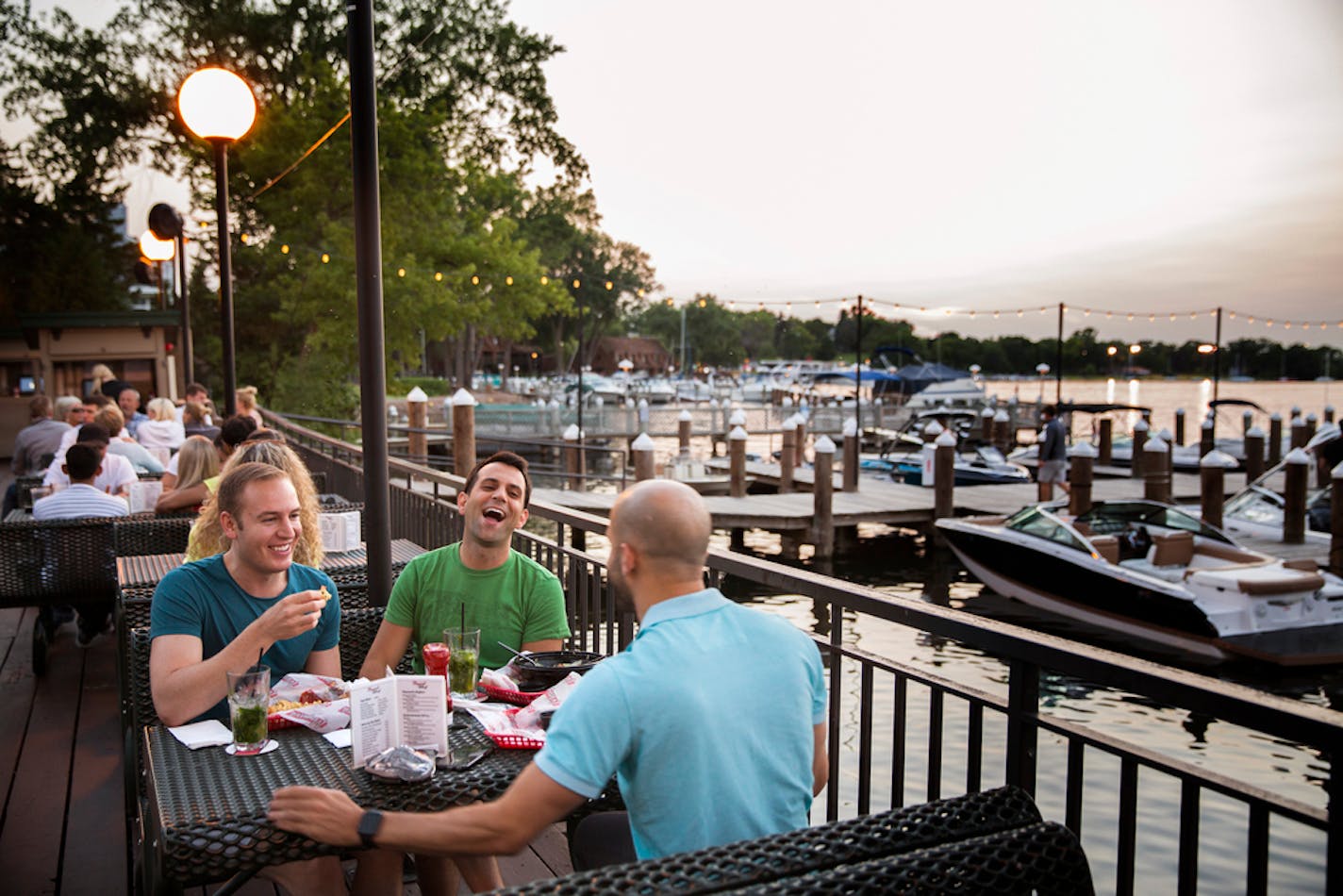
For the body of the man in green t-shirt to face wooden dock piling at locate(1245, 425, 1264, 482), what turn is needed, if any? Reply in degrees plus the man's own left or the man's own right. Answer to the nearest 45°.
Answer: approximately 135° to the man's own left

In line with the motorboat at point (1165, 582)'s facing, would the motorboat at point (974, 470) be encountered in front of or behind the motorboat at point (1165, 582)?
in front

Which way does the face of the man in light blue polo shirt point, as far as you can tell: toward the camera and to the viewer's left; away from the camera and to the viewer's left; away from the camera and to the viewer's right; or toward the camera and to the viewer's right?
away from the camera and to the viewer's left

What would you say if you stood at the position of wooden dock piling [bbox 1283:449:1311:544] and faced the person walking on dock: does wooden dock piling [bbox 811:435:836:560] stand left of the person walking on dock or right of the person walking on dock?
left

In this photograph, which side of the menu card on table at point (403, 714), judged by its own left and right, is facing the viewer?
front

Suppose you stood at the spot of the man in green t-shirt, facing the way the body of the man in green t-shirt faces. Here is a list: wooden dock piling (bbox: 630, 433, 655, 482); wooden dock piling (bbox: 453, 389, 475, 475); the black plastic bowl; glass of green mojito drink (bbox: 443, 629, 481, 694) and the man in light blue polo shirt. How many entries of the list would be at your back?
2

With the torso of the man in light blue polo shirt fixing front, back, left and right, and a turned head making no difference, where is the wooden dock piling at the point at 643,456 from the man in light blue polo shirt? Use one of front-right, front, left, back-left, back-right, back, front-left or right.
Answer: front-right

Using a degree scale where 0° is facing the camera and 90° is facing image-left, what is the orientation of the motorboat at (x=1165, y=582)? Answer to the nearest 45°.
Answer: approximately 135°

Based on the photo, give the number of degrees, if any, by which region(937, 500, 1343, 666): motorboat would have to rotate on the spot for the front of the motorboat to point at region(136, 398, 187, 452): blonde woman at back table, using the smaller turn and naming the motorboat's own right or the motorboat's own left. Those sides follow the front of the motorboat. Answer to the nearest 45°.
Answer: approximately 90° to the motorboat's own left

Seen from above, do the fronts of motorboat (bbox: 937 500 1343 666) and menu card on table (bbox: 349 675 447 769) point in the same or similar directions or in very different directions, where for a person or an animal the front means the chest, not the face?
very different directions

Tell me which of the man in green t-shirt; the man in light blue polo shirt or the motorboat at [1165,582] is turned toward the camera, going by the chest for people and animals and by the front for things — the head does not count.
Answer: the man in green t-shirt

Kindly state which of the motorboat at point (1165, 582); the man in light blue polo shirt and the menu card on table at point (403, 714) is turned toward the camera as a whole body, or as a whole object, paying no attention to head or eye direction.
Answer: the menu card on table

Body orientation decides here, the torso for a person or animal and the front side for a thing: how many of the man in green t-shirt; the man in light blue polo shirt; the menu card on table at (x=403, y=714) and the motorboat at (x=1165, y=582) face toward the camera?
2

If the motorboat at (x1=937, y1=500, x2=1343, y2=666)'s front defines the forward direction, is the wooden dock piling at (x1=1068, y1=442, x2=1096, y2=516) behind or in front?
in front

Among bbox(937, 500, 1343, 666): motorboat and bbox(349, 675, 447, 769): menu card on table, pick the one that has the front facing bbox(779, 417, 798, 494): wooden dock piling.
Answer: the motorboat

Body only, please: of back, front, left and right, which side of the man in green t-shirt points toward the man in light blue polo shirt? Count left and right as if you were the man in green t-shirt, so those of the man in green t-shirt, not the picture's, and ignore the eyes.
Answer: front
